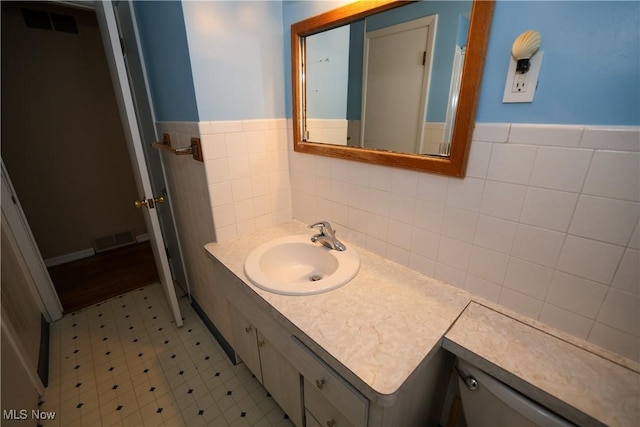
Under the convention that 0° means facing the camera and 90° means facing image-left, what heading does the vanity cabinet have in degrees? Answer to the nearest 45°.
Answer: approximately 45°

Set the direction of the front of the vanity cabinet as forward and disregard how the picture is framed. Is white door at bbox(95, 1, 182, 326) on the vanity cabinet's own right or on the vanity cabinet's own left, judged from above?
on the vanity cabinet's own right

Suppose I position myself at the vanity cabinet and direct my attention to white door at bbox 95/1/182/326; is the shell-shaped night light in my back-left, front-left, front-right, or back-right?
back-right

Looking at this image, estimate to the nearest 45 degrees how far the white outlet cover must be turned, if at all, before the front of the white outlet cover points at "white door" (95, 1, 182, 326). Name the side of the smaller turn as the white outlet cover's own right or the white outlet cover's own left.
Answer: approximately 90° to the white outlet cover's own right

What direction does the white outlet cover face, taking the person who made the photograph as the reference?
facing the viewer

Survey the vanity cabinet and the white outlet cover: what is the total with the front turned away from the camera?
0
